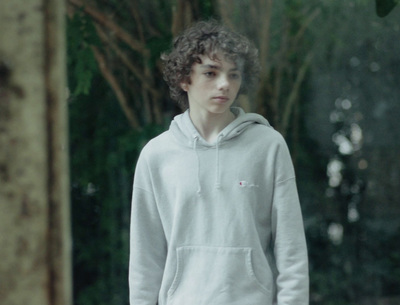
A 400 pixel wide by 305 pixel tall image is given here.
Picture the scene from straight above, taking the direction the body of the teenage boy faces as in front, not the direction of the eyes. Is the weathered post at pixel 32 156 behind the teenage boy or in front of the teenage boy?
in front

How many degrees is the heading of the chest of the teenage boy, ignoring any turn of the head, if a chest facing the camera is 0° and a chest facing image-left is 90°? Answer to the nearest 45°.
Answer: approximately 0°
